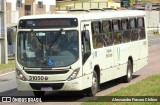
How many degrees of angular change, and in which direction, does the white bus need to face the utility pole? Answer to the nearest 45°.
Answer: approximately 135° to its right

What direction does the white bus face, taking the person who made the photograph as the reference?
facing the viewer and to the left of the viewer
